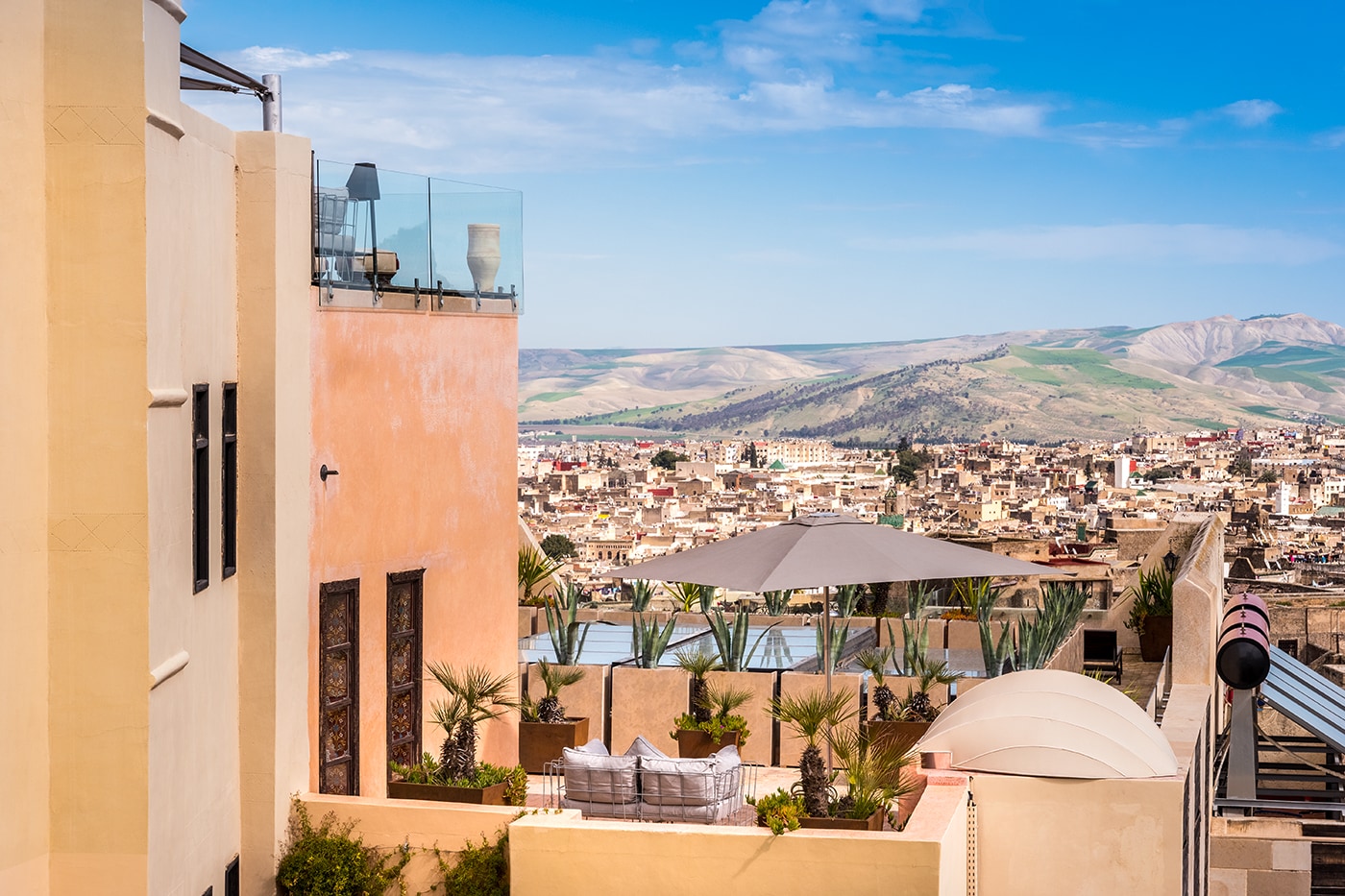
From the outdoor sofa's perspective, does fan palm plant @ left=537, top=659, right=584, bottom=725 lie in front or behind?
in front

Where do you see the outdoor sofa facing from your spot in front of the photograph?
facing away from the viewer

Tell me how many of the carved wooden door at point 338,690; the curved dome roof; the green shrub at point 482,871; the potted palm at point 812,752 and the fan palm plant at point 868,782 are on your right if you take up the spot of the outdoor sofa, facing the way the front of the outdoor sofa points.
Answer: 3

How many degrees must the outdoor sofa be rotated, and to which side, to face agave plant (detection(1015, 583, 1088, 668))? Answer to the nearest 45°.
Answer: approximately 45° to its right

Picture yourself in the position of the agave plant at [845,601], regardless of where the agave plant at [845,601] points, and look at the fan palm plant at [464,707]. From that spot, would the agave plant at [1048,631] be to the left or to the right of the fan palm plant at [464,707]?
left

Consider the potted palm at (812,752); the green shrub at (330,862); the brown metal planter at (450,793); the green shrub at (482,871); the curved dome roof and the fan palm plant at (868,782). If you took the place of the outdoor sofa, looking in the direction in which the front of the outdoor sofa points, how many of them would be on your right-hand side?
3

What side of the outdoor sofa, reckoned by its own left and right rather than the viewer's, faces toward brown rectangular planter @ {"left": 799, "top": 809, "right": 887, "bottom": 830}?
right

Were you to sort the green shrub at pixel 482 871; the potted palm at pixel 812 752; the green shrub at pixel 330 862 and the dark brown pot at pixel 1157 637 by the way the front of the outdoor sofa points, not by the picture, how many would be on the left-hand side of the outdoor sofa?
2

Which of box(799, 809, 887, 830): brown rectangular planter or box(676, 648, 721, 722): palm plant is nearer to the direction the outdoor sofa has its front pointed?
the palm plant
